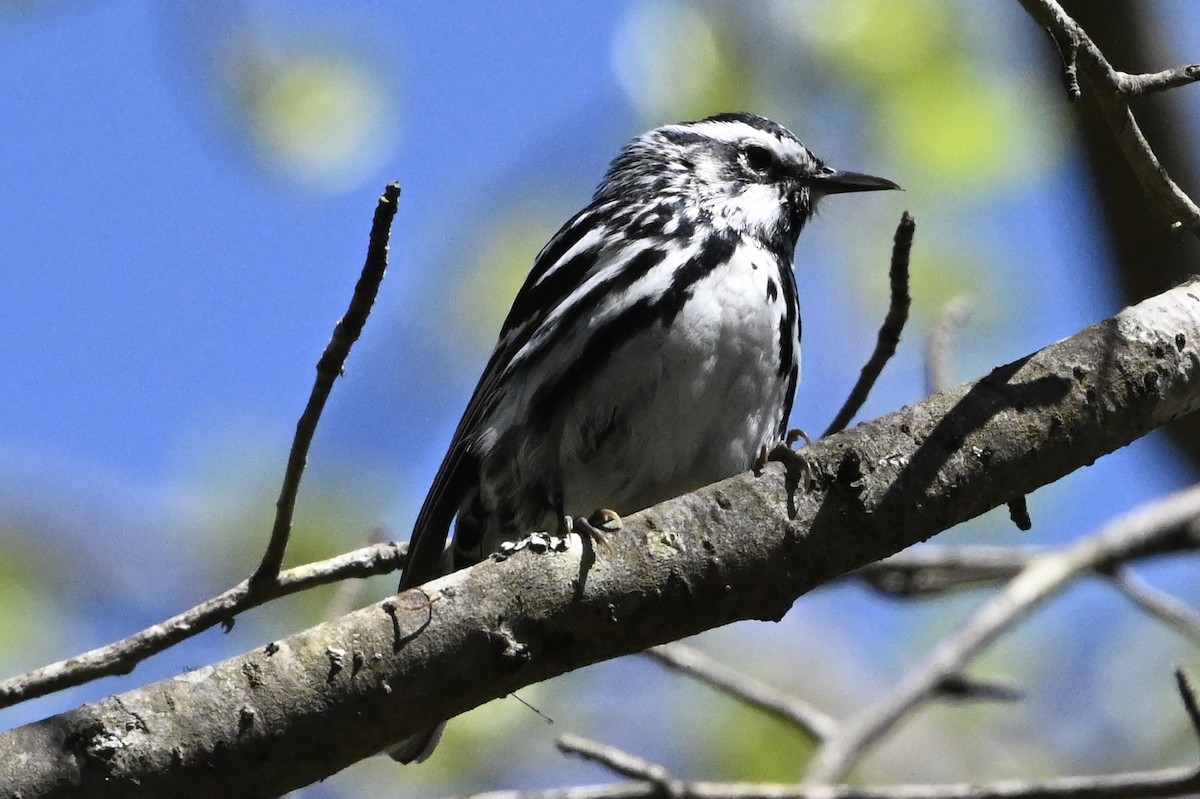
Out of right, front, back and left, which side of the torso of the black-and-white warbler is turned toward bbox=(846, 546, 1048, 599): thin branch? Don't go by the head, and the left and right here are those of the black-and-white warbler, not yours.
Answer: left

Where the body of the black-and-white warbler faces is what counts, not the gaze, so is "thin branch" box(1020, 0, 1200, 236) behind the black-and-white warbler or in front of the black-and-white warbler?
in front

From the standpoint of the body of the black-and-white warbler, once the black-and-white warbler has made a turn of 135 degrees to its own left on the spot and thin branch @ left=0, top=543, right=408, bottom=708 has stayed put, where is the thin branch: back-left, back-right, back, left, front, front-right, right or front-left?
back-left

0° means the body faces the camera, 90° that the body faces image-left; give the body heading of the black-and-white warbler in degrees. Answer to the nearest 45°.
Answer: approximately 315°
